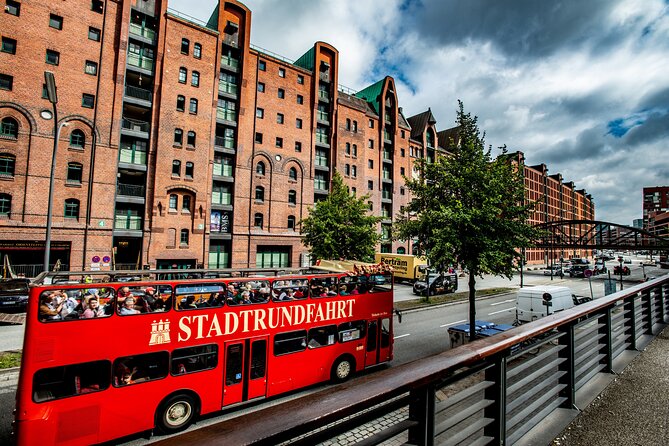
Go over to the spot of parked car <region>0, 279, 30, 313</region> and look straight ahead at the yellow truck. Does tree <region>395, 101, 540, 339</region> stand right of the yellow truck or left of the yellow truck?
right

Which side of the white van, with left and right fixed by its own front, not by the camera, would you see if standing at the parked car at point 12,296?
back

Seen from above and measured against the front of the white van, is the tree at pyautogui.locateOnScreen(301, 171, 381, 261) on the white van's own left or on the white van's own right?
on the white van's own left

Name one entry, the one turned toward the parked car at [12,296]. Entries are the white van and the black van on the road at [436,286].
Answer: the black van on the road at [436,286]

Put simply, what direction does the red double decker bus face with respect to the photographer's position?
facing away from the viewer and to the right of the viewer

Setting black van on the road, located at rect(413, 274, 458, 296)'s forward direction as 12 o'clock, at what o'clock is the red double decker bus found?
The red double decker bus is roughly at 11 o'clock from the black van on the road.

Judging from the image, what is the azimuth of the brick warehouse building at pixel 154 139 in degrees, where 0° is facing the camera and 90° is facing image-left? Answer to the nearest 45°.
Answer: approximately 315°

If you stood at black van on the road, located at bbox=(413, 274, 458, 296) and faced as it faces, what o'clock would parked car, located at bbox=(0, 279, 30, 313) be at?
parked car, located at bbox=(0, 279, 30, 313) is roughly at 12 o'clock from black van on the road, located at bbox=(413, 274, 458, 296).

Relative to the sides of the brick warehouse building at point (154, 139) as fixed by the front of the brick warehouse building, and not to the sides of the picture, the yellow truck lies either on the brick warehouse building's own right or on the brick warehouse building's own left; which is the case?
on the brick warehouse building's own left

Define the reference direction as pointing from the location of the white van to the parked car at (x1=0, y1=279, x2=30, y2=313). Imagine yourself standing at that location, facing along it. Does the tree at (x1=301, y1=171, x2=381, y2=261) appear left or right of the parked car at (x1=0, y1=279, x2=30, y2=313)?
right
